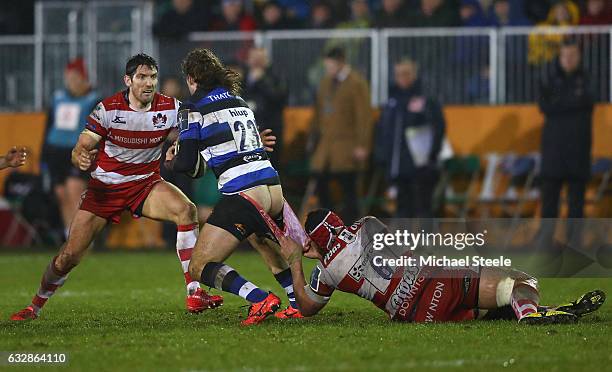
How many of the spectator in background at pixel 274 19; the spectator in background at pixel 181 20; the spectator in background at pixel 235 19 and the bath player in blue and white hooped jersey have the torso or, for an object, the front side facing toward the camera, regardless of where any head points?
3

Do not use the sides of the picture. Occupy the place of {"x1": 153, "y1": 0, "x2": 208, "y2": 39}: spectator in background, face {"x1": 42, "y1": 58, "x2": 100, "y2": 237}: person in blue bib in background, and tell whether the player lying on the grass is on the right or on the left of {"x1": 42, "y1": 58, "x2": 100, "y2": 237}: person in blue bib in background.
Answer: left

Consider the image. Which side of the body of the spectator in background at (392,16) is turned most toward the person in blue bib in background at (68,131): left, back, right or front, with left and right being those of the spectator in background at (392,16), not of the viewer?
right

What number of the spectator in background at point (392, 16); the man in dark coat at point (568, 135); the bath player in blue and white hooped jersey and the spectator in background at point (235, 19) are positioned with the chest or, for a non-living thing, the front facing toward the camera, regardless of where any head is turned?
3

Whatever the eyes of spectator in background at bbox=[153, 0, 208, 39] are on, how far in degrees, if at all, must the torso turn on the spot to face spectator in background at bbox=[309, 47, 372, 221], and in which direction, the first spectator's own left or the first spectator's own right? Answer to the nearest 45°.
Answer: approximately 45° to the first spectator's own left

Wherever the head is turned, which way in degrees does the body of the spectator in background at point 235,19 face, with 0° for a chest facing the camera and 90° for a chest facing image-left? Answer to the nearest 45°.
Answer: approximately 0°

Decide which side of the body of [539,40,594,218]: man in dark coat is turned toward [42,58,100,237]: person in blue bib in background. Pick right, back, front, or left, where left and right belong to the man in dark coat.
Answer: right

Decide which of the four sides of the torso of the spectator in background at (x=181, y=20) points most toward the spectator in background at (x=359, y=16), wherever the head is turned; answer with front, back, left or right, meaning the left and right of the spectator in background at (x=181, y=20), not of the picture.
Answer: left

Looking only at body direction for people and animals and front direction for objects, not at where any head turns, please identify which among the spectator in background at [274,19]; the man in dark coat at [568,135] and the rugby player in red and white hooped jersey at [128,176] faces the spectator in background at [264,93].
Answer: the spectator in background at [274,19]

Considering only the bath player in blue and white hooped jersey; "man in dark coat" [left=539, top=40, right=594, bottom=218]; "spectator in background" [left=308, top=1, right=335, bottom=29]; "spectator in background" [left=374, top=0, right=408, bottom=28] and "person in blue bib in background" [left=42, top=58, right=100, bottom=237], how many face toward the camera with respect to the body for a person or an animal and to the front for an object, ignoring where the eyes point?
4

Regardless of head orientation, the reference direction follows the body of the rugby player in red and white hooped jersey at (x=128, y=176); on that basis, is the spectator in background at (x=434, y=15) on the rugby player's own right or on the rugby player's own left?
on the rugby player's own left
